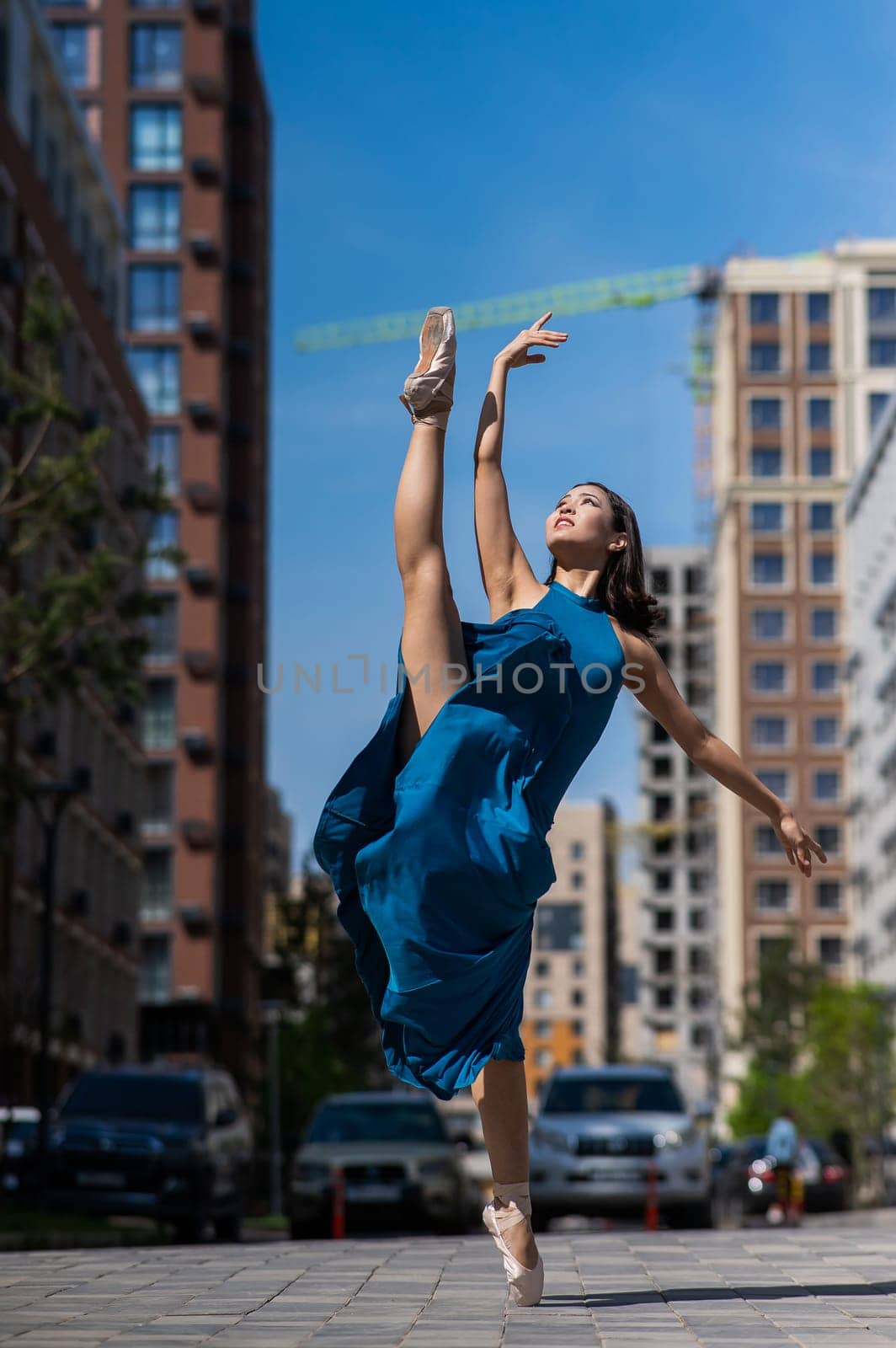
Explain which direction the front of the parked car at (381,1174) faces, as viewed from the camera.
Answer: facing the viewer

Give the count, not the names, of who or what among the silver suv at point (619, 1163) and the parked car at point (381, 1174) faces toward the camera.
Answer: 2

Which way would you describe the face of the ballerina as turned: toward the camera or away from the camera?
toward the camera

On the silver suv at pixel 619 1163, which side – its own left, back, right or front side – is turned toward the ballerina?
front

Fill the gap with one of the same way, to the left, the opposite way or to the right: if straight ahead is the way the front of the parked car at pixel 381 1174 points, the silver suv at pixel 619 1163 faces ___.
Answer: the same way

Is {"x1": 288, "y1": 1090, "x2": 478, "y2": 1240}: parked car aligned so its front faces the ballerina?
yes

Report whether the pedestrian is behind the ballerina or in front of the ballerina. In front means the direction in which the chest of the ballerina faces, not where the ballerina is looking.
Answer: behind

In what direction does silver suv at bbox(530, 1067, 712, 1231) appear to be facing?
toward the camera

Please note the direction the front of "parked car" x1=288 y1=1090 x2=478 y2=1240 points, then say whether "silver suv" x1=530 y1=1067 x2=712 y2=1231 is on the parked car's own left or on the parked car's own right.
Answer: on the parked car's own left

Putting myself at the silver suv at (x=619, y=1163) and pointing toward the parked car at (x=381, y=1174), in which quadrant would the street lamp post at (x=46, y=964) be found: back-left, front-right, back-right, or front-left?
front-right

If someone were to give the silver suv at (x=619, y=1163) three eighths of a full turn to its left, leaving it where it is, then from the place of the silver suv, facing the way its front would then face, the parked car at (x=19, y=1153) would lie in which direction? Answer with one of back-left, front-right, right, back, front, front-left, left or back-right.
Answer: left

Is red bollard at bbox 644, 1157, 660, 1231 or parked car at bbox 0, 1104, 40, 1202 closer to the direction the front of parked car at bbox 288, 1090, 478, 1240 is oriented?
the red bollard

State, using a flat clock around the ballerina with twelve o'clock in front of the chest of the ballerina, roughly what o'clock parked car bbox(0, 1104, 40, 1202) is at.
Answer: The parked car is roughly at 4 o'clock from the ballerina.
